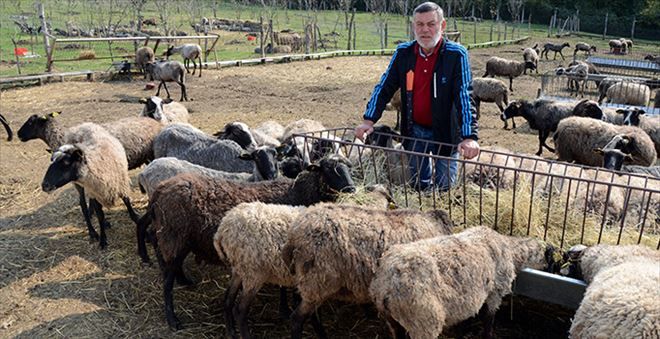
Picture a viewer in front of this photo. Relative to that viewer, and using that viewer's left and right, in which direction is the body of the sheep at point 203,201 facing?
facing to the right of the viewer

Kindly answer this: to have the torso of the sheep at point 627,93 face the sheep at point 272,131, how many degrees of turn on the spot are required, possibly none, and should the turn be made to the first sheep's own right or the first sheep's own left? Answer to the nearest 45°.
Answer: approximately 45° to the first sheep's own left

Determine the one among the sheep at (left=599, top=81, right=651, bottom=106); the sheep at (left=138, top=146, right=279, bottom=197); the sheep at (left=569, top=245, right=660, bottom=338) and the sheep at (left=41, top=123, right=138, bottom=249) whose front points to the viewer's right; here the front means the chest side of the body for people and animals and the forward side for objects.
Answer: the sheep at (left=138, top=146, right=279, bottom=197)

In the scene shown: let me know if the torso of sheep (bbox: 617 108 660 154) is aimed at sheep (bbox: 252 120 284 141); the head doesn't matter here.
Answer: yes

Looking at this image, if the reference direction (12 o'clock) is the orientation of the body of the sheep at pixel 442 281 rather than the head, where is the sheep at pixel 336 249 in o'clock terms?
the sheep at pixel 336 249 is roughly at 8 o'clock from the sheep at pixel 442 281.

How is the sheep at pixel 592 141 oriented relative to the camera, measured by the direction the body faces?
to the viewer's right

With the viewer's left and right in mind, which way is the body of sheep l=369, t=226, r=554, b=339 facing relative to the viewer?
facing away from the viewer and to the right of the viewer

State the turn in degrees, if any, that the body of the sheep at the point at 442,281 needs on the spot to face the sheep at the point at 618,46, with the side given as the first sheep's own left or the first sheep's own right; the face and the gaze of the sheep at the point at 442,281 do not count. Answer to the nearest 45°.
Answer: approximately 45° to the first sheep's own left

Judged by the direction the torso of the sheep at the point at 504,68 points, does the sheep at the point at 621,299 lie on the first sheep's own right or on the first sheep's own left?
on the first sheep's own right

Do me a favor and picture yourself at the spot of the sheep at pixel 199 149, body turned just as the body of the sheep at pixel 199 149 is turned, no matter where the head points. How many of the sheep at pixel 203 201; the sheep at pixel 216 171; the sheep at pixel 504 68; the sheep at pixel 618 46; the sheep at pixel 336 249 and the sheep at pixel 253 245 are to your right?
4

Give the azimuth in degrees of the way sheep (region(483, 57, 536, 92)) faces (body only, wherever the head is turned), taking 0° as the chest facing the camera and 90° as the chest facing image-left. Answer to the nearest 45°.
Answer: approximately 270°
